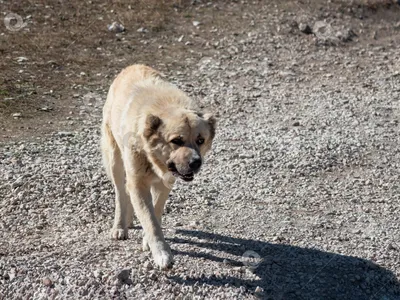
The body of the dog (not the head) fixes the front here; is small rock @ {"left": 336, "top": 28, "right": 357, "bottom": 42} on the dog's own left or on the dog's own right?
on the dog's own left

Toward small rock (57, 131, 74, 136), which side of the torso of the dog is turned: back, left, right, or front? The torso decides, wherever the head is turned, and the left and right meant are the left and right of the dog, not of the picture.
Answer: back

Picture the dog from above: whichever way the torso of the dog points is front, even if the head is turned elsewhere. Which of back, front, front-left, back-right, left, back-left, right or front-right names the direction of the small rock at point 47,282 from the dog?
right

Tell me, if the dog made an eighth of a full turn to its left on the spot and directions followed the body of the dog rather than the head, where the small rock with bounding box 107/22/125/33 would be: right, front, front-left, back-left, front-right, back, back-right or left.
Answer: left

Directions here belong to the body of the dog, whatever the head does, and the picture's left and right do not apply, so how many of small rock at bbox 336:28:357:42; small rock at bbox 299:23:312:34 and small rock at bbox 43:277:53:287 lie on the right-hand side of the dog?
1

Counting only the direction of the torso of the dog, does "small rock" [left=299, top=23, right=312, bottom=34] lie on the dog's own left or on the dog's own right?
on the dog's own left

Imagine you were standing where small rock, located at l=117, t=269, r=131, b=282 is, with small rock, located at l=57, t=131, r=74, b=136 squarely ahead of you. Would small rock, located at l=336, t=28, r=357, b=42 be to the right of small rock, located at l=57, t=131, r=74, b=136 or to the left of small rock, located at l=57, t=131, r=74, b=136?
right

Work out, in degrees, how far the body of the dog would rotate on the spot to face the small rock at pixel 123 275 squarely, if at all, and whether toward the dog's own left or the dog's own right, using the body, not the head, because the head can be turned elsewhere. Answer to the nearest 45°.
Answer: approximately 45° to the dog's own right

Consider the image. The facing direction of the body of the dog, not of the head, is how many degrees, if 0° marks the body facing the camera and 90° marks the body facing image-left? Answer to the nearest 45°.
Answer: approximately 315°
